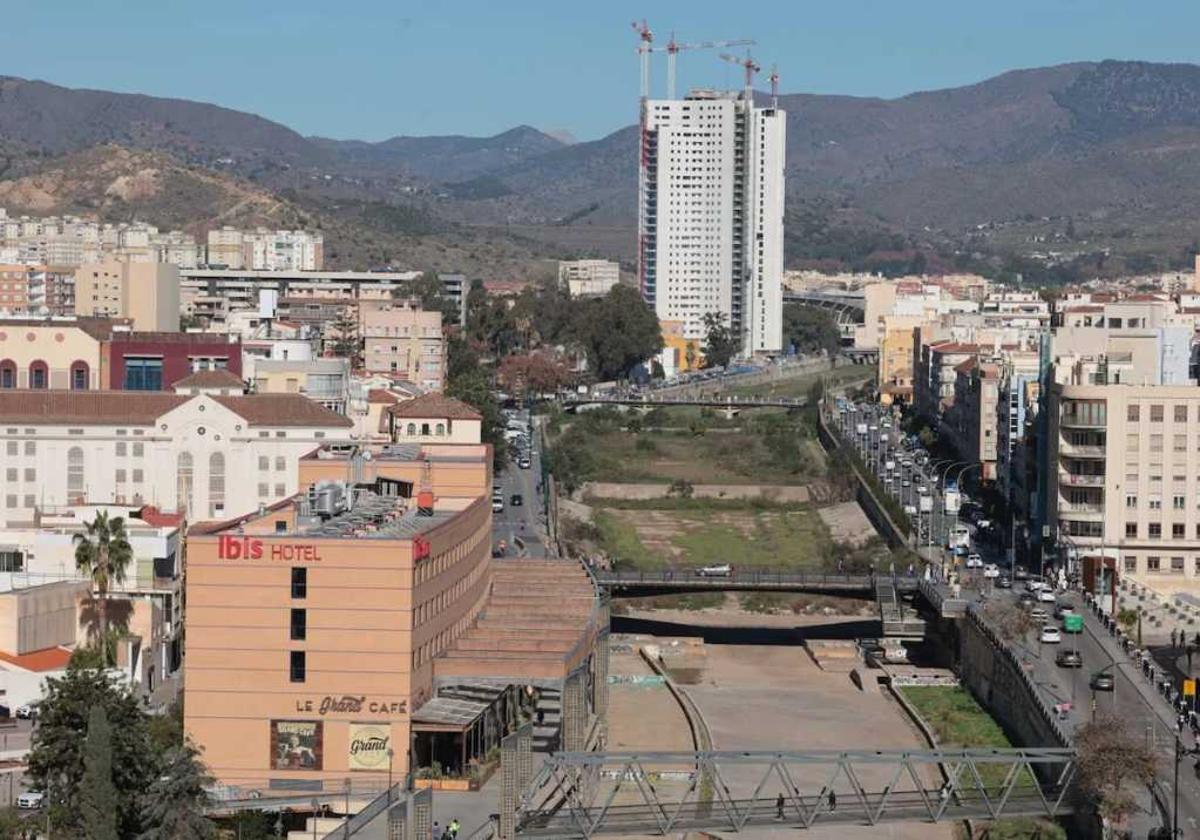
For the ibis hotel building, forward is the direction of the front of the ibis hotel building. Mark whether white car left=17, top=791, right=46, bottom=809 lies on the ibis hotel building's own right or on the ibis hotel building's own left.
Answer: on the ibis hotel building's own right

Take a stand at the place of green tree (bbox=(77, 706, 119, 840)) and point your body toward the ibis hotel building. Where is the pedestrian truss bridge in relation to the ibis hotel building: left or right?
right

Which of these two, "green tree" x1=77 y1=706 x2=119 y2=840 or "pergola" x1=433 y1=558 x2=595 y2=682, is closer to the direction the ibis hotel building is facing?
the green tree

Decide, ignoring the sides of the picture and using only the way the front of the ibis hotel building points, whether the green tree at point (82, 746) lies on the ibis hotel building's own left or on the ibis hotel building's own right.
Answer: on the ibis hotel building's own right

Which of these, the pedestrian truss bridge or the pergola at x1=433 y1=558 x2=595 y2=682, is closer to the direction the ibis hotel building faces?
the pedestrian truss bridge

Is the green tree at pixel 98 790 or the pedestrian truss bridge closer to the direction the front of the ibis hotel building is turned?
the green tree

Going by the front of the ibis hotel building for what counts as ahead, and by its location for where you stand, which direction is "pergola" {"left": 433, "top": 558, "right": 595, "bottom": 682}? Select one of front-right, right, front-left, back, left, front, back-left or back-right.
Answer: back-left

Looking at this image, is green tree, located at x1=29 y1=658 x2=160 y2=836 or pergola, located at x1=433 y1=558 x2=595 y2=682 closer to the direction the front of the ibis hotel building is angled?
the green tree

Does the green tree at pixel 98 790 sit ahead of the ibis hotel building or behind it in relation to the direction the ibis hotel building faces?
ahead

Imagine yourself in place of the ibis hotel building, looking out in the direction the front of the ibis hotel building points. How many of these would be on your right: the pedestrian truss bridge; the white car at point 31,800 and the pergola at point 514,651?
1

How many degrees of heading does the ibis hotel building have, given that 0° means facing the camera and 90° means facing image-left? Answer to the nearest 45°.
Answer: approximately 0°

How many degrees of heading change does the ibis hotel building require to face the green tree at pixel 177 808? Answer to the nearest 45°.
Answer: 0° — it already faces it
